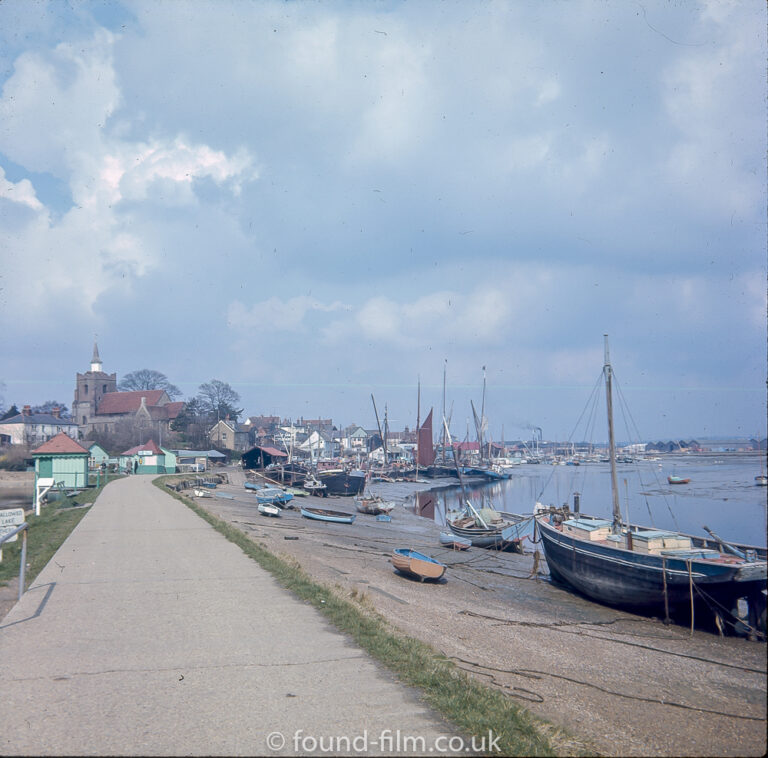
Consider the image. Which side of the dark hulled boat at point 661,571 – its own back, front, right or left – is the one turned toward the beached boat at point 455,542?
front

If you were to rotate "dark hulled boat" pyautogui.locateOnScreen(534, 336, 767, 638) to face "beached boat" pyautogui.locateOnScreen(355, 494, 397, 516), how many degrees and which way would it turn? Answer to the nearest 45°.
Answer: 0° — it already faces it

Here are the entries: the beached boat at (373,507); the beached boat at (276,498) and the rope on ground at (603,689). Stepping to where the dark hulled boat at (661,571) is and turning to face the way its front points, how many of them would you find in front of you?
2

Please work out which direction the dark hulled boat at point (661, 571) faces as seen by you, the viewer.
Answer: facing away from the viewer and to the left of the viewer

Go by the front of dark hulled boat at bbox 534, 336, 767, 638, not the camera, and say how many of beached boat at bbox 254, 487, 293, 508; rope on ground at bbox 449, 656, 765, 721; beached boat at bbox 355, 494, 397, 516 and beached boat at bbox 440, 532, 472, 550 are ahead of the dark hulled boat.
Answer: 3

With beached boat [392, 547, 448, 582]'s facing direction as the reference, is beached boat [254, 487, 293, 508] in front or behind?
in front

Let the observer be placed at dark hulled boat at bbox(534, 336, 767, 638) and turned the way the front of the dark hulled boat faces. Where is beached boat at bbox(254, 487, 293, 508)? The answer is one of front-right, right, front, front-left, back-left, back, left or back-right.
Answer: front

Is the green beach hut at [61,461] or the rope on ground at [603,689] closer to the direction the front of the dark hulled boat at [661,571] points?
the green beach hut

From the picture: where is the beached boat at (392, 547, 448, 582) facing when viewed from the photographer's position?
facing away from the viewer and to the left of the viewer

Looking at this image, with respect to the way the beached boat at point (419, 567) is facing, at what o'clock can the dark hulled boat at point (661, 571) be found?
The dark hulled boat is roughly at 5 o'clock from the beached boat.

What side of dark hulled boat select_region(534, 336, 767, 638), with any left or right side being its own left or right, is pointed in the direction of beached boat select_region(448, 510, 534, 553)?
front

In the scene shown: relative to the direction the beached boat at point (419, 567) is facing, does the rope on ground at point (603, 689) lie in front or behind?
behind

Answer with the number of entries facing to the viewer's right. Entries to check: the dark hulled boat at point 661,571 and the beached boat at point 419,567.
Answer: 0
